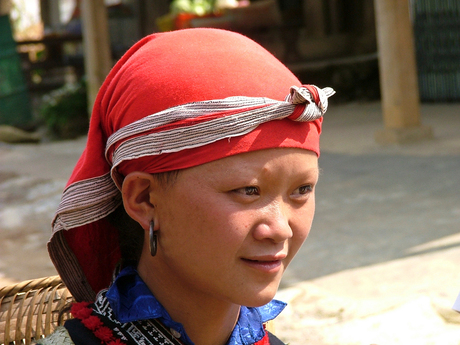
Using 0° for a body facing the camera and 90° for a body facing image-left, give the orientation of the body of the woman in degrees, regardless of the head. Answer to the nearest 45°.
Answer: approximately 315°

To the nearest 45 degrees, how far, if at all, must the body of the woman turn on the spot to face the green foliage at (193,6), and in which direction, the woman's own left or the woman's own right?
approximately 135° to the woman's own left

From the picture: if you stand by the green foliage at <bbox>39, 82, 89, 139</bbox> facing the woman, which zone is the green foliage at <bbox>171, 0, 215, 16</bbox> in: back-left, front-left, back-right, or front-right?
back-left

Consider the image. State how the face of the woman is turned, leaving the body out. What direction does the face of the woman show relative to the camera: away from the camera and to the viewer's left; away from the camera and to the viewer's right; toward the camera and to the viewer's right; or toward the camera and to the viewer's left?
toward the camera and to the viewer's right
